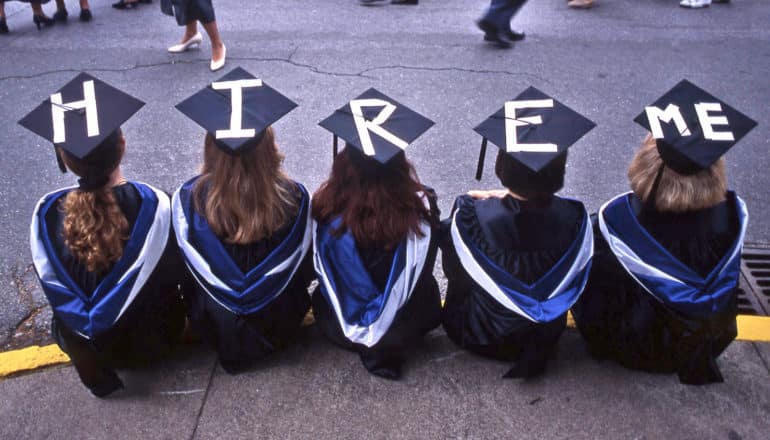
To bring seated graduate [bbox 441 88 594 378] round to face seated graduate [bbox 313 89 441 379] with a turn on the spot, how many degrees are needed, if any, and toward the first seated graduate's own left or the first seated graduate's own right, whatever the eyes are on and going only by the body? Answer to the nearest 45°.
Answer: approximately 90° to the first seated graduate's own left

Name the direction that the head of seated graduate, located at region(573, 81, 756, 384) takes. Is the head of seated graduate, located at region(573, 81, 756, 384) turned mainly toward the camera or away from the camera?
away from the camera

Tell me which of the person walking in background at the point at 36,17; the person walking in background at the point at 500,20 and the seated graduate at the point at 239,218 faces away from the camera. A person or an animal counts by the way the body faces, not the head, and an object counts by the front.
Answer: the seated graduate

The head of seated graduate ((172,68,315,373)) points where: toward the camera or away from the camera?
away from the camera

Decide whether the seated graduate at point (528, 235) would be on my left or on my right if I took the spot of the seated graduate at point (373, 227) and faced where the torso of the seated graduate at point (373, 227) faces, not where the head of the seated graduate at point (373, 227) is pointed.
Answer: on my right

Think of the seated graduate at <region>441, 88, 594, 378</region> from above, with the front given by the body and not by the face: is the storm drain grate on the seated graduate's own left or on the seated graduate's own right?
on the seated graduate's own right

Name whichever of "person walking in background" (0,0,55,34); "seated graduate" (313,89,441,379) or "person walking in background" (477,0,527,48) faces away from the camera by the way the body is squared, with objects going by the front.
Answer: the seated graduate

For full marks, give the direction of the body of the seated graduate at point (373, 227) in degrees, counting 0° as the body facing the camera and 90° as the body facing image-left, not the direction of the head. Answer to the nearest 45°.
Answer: approximately 180°

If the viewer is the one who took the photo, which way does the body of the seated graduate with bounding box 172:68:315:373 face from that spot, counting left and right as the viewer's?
facing away from the viewer

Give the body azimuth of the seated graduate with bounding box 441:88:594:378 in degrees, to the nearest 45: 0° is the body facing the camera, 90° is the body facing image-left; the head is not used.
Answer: approximately 180°
